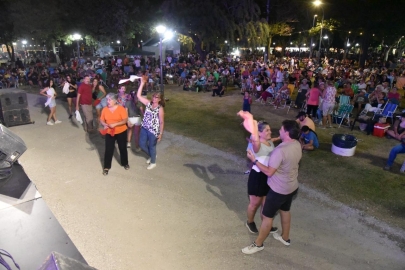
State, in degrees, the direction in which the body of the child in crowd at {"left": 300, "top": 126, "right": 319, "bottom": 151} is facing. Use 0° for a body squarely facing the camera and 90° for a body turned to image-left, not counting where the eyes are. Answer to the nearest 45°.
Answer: approximately 45°

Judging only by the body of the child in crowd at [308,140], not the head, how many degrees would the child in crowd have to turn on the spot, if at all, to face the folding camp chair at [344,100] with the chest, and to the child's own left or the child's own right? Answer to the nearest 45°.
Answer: approximately 135° to the child's own right

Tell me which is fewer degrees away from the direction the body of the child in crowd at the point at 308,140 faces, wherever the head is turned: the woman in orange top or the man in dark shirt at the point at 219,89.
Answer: the woman in orange top

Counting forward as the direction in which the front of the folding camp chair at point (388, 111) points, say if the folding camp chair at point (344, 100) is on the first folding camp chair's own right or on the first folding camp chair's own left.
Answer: on the first folding camp chair's own right

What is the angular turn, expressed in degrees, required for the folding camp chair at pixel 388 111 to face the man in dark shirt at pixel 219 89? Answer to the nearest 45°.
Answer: approximately 45° to its right

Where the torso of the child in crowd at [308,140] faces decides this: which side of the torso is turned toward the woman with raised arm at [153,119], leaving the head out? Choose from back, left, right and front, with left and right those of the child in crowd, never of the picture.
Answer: front

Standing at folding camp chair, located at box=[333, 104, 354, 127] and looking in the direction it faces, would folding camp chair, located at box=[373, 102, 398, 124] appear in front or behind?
behind

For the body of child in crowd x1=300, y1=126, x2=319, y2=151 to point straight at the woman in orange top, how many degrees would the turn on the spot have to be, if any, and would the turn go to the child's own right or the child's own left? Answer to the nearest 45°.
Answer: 0° — they already face them

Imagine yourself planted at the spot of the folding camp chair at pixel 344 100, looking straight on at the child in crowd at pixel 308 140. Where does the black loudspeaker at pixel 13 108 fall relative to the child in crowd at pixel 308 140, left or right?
right

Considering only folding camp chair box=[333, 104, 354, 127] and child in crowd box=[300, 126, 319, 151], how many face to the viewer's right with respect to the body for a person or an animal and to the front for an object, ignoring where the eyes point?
0

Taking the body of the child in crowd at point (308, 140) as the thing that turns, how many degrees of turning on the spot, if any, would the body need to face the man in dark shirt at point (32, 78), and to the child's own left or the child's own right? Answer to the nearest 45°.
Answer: approximately 45° to the child's own right

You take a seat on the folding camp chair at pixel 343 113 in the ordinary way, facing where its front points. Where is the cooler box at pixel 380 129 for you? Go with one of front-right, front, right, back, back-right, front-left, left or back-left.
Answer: left

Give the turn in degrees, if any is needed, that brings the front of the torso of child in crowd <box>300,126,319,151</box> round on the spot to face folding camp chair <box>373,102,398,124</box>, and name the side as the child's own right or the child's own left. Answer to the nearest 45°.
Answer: approximately 180°

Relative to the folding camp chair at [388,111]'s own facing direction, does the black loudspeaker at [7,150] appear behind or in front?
in front

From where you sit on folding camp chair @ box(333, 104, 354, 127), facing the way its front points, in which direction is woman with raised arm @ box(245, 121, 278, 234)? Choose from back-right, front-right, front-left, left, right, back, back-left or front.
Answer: front-left
